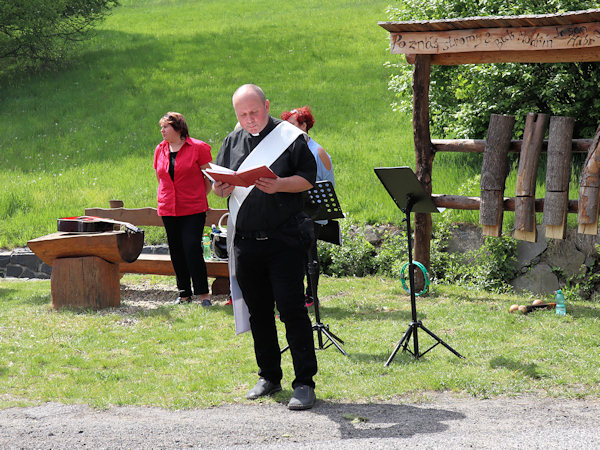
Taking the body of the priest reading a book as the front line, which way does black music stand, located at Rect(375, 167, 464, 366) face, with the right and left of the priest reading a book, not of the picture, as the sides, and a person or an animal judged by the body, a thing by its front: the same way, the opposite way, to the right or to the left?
the opposite way

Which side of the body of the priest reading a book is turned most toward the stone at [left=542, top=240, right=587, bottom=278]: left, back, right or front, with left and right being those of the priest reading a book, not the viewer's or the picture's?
back

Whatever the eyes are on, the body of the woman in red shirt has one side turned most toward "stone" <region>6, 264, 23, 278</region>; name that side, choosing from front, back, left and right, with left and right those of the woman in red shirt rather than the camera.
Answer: right

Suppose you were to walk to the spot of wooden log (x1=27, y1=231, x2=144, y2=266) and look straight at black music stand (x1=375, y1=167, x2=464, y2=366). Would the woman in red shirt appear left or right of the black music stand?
left

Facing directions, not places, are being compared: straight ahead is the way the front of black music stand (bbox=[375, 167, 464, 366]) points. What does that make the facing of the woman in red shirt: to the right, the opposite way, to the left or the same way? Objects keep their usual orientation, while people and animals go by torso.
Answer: the opposite way

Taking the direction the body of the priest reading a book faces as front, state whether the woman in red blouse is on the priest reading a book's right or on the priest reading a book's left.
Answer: on the priest reading a book's right

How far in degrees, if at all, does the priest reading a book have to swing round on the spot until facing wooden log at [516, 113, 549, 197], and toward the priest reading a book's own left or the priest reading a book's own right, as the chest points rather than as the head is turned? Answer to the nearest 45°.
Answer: approximately 180°
